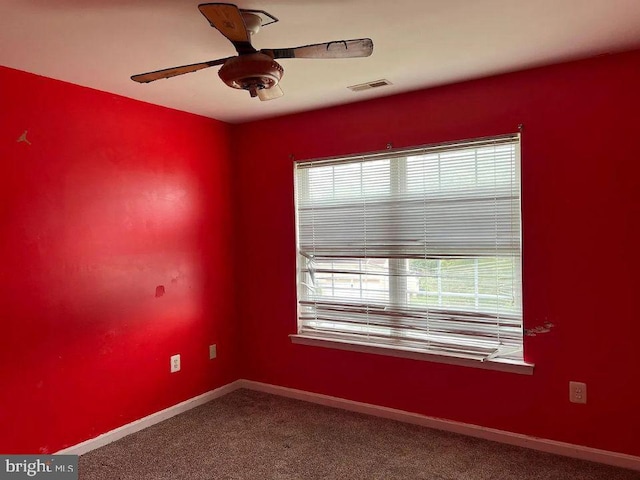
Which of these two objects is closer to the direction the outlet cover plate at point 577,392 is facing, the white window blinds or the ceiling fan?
the ceiling fan

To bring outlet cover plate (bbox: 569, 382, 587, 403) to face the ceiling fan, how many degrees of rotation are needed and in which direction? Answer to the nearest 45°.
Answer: approximately 45° to its right

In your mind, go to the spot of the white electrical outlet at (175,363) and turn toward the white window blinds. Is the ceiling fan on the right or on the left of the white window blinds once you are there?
right

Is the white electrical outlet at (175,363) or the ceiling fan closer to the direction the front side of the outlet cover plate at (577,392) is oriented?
the ceiling fan

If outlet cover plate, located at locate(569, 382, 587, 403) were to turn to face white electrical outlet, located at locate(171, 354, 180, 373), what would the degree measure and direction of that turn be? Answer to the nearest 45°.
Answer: approximately 90° to its right

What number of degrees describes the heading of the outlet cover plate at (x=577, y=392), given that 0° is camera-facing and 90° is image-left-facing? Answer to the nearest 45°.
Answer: approximately 0°

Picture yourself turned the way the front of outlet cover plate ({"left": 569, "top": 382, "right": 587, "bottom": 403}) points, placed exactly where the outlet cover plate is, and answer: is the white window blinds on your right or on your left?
on your right

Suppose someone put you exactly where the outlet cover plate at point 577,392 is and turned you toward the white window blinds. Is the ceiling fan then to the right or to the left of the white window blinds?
left
